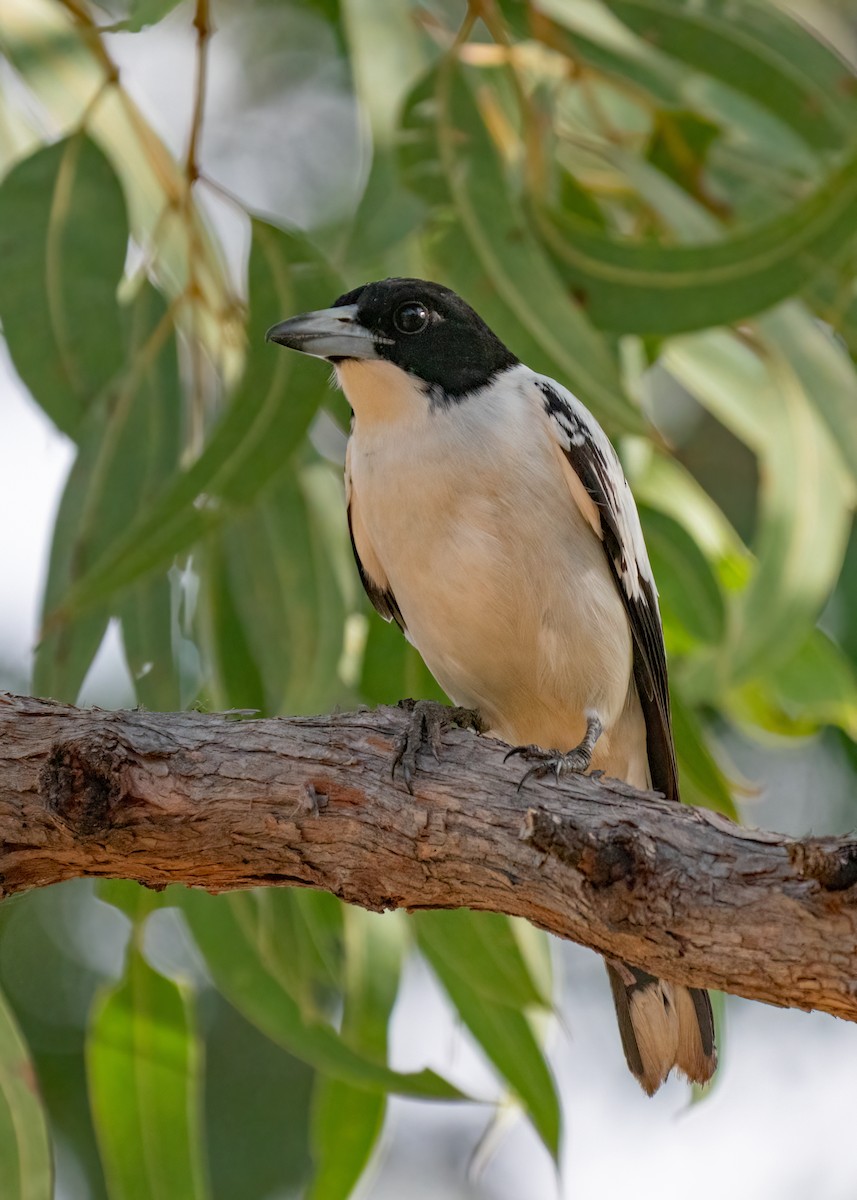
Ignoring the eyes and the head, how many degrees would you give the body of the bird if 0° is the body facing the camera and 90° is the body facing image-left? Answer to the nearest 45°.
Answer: approximately 45°

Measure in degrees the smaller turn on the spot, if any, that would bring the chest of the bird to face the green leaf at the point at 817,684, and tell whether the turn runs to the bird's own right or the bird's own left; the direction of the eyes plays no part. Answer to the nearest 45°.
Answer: approximately 180°

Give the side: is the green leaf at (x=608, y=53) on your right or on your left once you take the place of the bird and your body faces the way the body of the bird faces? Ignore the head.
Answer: on your right

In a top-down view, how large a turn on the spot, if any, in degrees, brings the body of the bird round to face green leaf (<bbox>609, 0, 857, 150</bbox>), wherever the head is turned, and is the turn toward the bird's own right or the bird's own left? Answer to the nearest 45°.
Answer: approximately 135° to the bird's own right
